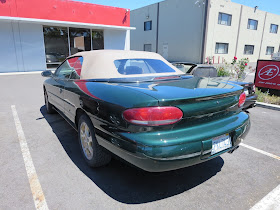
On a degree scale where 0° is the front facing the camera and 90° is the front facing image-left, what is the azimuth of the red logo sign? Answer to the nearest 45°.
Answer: approximately 0°

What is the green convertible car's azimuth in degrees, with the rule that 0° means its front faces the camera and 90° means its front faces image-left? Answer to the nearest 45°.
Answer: approximately 135°

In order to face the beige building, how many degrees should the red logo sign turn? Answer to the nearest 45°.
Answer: approximately 180°

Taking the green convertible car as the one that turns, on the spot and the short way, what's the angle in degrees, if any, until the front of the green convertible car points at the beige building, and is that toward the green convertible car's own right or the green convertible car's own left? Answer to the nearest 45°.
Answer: approximately 45° to the green convertible car's own right

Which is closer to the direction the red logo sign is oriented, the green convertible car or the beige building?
the green convertible car

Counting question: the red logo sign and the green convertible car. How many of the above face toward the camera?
1

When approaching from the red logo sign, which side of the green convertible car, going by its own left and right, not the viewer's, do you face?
right
